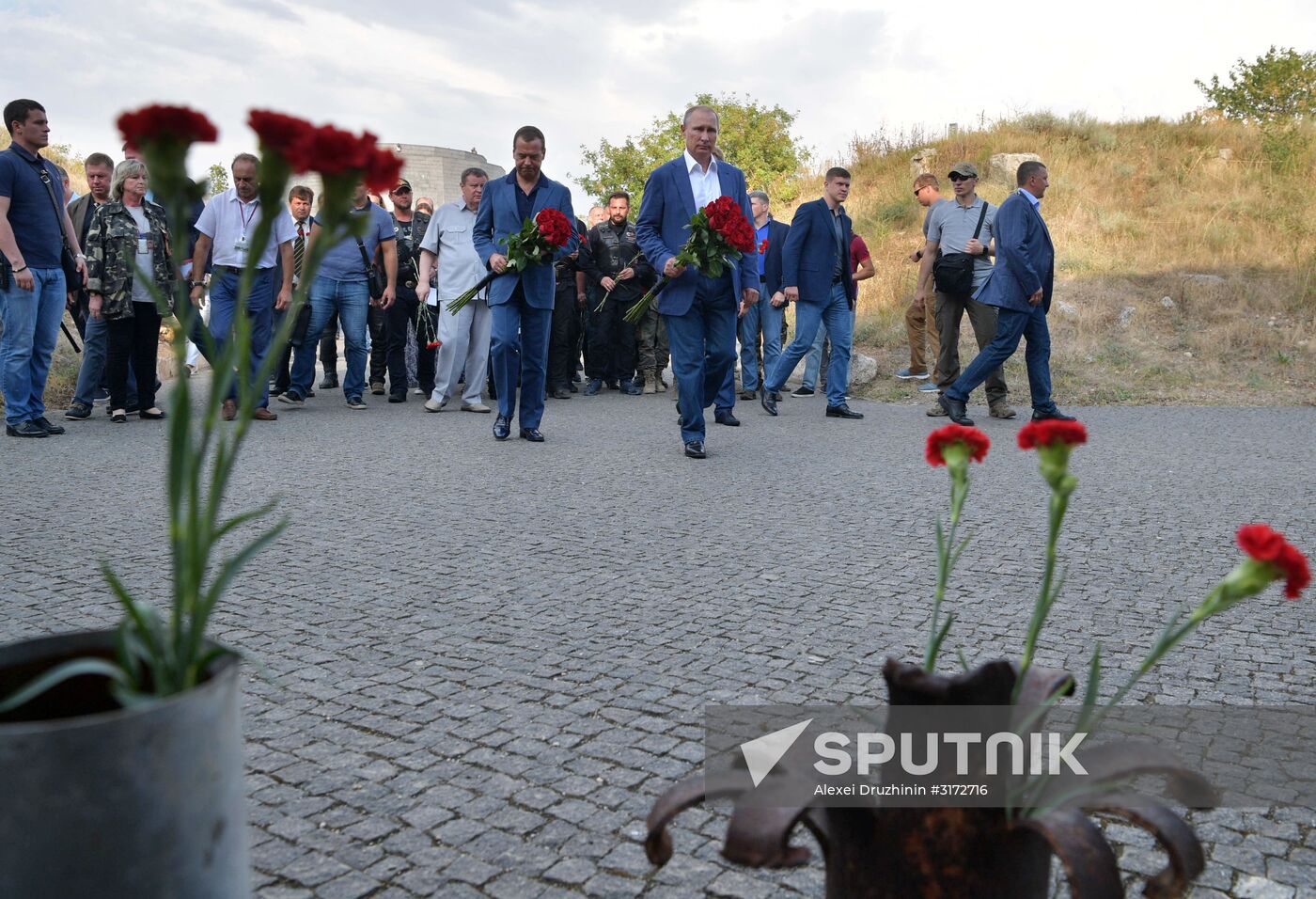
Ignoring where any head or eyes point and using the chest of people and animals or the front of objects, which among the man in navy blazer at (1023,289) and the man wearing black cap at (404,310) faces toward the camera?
the man wearing black cap

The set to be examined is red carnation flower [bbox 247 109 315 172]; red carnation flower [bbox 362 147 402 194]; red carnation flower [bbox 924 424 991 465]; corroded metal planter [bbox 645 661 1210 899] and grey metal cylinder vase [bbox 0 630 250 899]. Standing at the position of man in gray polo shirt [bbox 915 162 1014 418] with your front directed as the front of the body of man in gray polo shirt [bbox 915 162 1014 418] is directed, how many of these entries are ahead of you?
5

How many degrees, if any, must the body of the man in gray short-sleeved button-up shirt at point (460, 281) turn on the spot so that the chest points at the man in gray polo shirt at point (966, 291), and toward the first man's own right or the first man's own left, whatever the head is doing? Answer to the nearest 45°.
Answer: approximately 45° to the first man's own left

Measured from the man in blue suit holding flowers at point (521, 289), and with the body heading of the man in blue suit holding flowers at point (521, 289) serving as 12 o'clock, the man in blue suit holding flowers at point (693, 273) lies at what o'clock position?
the man in blue suit holding flowers at point (693, 273) is roughly at 10 o'clock from the man in blue suit holding flowers at point (521, 289).

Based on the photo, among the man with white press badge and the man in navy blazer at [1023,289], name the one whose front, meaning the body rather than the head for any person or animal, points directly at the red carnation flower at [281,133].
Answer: the man with white press badge

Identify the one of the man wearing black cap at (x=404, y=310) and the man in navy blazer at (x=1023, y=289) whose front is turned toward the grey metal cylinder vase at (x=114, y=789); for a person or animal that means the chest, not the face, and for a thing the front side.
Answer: the man wearing black cap

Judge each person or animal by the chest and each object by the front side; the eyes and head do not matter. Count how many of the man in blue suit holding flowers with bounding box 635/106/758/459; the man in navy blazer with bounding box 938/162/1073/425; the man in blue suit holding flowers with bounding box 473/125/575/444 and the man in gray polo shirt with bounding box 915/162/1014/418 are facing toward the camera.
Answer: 3

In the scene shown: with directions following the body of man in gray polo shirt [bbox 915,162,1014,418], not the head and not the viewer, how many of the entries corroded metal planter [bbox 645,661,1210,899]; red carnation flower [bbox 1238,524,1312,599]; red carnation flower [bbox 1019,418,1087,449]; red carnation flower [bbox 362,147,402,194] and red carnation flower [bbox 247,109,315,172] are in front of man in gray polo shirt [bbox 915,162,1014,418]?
5

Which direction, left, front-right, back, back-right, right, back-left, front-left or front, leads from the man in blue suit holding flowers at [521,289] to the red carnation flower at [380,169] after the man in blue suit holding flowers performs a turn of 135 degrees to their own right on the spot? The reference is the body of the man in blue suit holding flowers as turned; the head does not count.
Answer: back-left

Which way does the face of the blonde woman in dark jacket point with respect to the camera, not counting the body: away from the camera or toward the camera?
toward the camera

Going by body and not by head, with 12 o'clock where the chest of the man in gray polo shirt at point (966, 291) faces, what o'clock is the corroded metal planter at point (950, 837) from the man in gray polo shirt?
The corroded metal planter is roughly at 12 o'clock from the man in gray polo shirt.

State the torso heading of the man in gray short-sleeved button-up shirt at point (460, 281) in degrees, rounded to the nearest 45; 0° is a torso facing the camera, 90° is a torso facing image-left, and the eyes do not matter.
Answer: approximately 315°

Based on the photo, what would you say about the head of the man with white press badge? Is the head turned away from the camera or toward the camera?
toward the camera

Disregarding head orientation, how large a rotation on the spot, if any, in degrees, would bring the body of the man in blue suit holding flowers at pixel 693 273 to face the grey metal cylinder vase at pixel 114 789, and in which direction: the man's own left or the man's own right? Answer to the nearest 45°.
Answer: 0° — they already face it

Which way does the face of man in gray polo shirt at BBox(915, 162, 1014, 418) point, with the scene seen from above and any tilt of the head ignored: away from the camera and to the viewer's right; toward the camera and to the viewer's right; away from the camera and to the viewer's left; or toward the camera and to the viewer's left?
toward the camera and to the viewer's left

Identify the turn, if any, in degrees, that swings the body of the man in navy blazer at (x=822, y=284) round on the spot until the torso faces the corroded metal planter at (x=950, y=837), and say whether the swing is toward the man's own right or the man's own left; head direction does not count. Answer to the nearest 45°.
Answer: approximately 45° to the man's own right

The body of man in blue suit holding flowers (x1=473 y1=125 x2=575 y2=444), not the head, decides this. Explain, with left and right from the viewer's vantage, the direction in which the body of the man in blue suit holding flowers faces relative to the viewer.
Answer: facing the viewer

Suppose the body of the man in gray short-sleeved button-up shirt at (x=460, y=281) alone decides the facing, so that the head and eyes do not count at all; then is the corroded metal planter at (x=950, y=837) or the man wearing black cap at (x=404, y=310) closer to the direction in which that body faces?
the corroded metal planter

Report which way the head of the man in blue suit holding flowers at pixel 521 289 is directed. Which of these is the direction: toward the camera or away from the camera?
toward the camera

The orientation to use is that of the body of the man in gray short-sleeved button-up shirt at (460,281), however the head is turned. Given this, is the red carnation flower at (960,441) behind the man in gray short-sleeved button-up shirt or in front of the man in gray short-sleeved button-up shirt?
in front

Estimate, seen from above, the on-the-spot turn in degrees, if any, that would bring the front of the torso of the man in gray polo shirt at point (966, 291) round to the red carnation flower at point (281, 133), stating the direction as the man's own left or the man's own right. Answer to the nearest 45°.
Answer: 0° — they already face it

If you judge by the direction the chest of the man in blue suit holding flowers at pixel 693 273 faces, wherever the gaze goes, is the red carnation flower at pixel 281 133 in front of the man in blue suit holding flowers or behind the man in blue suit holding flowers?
in front

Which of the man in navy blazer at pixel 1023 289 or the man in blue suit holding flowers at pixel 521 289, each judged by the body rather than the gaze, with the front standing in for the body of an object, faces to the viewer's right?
the man in navy blazer
